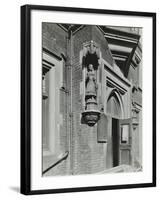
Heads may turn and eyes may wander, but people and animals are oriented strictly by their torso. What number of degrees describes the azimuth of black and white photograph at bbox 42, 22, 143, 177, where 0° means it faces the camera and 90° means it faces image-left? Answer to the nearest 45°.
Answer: approximately 315°
